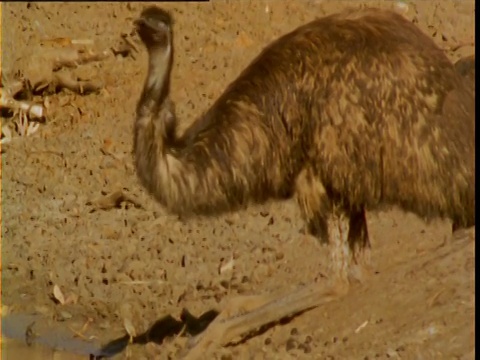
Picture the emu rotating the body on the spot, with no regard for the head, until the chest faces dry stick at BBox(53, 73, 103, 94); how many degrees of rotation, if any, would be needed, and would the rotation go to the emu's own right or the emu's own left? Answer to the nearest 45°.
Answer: approximately 45° to the emu's own right

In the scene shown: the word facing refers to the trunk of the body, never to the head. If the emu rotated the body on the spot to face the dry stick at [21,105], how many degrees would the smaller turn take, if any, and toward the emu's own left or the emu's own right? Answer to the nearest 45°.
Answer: approximately 45° to the emu's own right

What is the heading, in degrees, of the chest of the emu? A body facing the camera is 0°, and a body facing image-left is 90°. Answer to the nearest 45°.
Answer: approximately 90°
